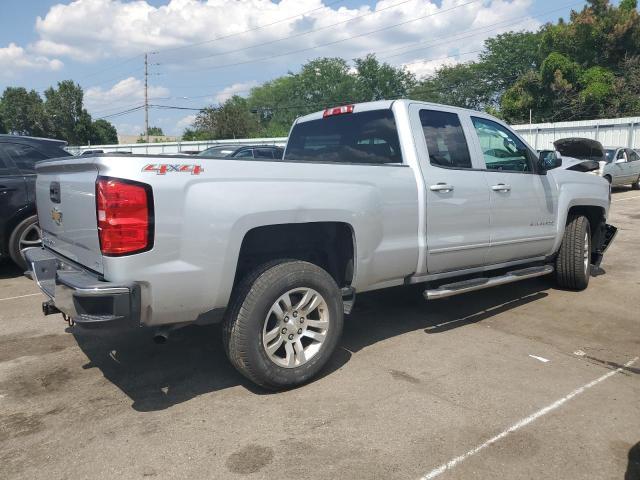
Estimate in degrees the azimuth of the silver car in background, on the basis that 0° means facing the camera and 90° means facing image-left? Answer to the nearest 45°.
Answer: approximately 45°

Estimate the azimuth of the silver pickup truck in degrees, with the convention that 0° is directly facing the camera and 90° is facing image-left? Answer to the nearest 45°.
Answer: approximately 225°

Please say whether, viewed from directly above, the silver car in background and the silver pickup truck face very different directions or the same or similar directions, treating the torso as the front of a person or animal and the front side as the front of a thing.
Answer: very different directions

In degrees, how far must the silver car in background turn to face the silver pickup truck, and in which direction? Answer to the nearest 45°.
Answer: approximately 45° to its left

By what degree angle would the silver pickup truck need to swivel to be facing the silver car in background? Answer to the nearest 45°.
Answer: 0° — it already faces it
